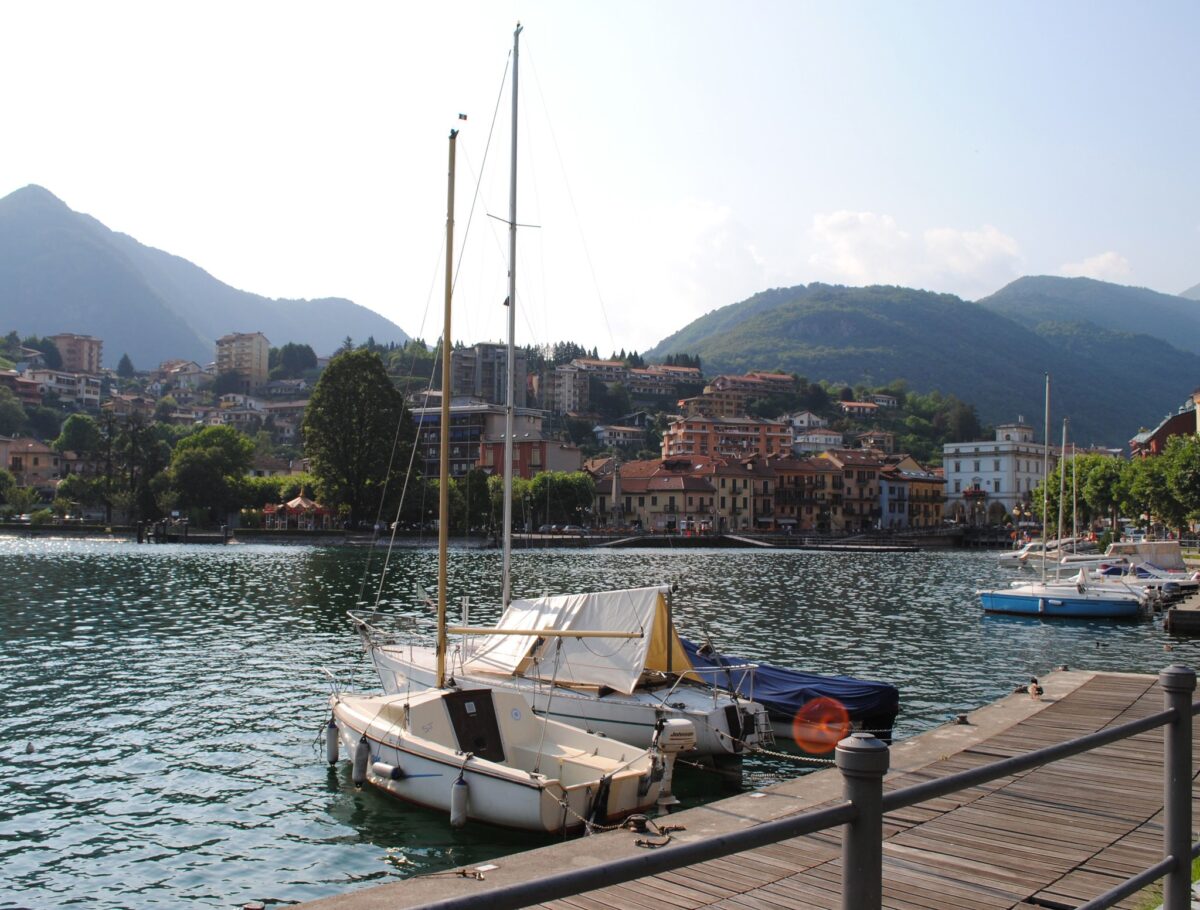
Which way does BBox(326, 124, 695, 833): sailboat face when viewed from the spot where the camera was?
facing away from the viewer and to the left of the viewer

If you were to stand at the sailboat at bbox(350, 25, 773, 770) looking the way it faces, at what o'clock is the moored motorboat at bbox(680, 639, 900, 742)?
The moored motorboat is roughly at 4 o'clock from the sailboat.

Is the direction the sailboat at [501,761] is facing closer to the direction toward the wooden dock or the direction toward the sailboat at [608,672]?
the sailboat

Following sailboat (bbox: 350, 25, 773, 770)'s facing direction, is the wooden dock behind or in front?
behind

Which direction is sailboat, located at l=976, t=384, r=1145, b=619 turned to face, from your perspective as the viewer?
facing to the left of the viewer

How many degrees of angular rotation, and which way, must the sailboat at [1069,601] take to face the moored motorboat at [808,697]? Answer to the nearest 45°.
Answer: approximately 90° to its left

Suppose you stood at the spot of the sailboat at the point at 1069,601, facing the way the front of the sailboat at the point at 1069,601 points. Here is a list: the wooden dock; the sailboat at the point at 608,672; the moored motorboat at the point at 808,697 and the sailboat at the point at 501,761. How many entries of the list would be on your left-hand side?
4

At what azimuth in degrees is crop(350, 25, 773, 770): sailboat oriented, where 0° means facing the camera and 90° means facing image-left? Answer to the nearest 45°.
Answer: approximately 135°

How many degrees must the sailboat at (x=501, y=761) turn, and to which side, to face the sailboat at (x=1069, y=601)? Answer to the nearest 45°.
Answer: approximately 90° to its right

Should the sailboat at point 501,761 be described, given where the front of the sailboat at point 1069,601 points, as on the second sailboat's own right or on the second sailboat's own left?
on the second sailboat's own left

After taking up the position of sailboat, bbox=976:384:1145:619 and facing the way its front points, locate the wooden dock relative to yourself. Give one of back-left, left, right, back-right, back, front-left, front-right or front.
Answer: left
